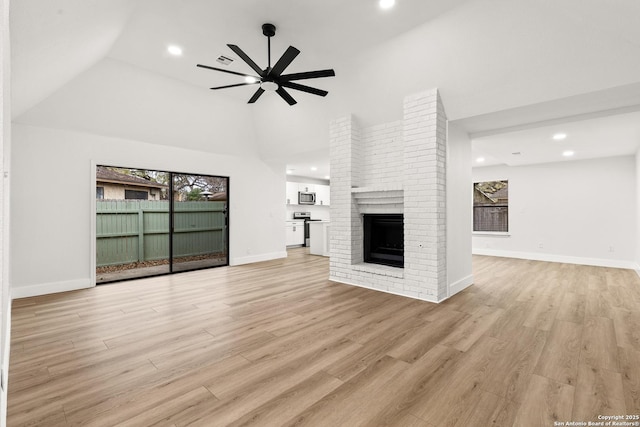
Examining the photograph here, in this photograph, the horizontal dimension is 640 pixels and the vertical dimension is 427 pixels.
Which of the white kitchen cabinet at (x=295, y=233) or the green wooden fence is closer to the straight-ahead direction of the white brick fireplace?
the green wooden fence

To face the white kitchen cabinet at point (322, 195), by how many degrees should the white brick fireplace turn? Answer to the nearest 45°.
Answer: approximately 90° to its right

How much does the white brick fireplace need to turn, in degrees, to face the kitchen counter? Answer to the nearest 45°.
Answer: approximately 90° to its right

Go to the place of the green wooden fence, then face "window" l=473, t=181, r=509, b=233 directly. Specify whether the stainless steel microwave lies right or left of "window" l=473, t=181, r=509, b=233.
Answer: left

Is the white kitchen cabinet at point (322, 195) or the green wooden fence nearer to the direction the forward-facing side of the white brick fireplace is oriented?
the green wooden fence

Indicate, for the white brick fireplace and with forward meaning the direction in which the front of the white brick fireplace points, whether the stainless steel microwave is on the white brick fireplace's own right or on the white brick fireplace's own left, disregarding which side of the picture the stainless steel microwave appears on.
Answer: on the white brick fireplace's own right

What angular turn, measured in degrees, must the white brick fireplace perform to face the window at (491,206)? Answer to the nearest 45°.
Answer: approximately 180°

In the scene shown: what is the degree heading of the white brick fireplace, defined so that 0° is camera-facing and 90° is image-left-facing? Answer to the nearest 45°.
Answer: approximately 45°

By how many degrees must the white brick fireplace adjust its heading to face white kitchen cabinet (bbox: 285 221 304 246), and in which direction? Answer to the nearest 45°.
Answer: approximately 90° to its right
